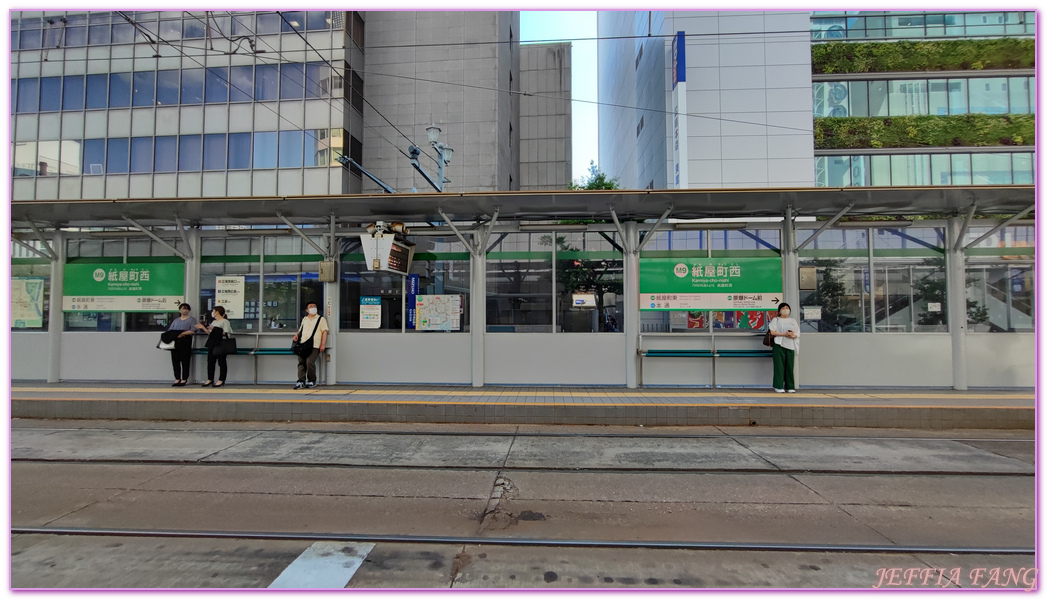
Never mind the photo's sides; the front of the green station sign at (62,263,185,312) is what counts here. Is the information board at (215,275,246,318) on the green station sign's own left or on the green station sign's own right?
on the green station sign's own left

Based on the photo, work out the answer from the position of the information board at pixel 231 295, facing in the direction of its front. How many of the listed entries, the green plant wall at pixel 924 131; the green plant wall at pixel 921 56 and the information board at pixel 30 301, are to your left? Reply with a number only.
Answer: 2

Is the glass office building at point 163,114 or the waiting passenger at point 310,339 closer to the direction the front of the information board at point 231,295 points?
the waiting passenger

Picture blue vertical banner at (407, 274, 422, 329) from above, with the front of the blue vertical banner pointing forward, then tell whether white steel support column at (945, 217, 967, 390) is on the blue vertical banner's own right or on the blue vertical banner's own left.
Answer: on the blue vertical banner's own left
